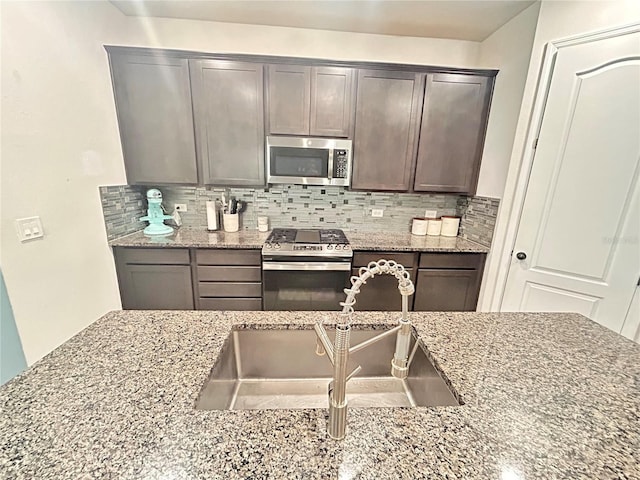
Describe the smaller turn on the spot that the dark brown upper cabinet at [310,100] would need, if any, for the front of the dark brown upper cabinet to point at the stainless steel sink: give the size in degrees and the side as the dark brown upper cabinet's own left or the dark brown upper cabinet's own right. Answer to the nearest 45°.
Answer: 0° — it already faces it

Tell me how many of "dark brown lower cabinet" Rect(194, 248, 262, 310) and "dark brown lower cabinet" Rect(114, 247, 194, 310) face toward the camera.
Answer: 2

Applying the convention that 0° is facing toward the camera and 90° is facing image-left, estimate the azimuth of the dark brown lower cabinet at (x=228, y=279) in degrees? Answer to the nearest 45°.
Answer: approximately 0°

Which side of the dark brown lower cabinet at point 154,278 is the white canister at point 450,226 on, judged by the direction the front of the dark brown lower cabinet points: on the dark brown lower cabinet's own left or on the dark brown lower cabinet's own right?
on the dark brown lower cabinet's own left

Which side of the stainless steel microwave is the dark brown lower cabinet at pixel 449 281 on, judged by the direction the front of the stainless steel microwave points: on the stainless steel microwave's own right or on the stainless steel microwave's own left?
on the stainless steel microwave's own left
